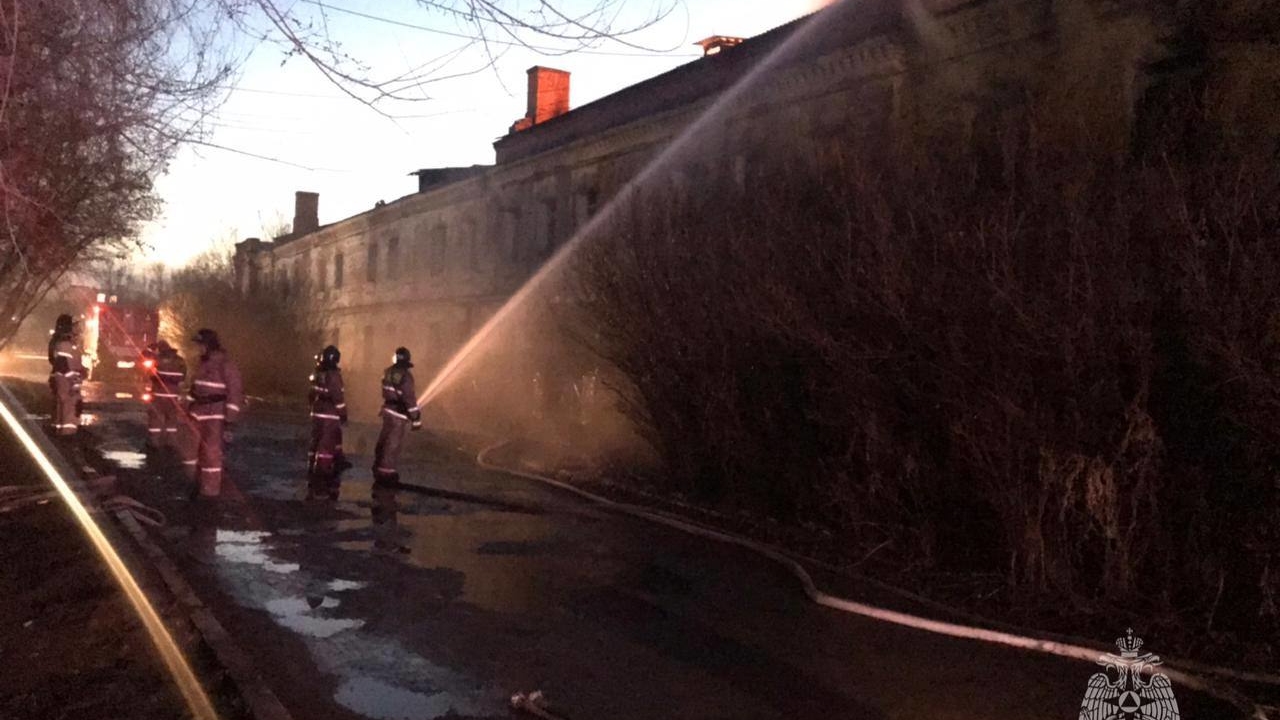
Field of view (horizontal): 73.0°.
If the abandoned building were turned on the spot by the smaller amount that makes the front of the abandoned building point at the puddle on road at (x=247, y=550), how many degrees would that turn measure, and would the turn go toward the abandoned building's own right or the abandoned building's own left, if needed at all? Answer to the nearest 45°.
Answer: approximately 45° to the abandoned building's own left

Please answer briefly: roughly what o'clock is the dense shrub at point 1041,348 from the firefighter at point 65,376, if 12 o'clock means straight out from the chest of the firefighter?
The dense shrub is roughly at 2 o'clock from the firefighter.

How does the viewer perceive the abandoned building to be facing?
facing the viewer and to the left of the viewer

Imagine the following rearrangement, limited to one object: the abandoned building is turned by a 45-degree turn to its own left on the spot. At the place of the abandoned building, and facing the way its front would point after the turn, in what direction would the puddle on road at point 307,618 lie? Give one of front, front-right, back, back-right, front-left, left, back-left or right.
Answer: front

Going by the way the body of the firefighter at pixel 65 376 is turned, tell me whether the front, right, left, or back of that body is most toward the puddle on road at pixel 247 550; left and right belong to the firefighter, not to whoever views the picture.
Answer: right

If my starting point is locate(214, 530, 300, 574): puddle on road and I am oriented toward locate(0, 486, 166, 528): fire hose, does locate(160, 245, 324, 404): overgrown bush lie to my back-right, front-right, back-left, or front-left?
front-right

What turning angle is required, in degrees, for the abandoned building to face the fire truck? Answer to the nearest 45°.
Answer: approximately 90° to its right

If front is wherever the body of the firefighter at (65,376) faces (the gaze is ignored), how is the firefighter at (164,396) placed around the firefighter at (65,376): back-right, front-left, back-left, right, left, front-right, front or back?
front-right

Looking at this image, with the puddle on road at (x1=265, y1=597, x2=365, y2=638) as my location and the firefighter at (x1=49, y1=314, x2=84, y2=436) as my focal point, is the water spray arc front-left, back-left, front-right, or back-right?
front-right

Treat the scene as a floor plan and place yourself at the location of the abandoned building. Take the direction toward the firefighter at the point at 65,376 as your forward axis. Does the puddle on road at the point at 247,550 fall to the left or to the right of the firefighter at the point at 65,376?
left
